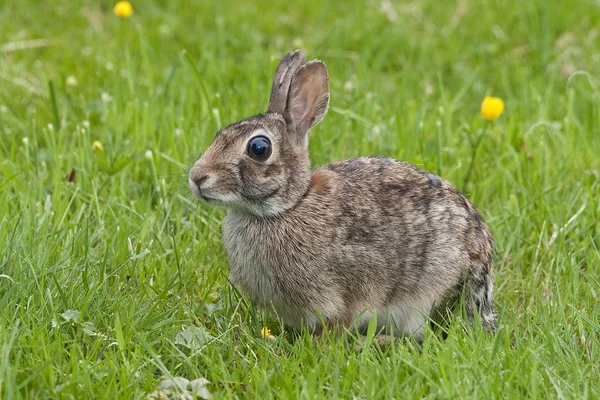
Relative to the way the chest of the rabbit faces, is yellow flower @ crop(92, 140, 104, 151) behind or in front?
in front

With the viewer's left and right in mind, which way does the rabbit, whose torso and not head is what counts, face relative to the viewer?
facing to the left of the viewer
